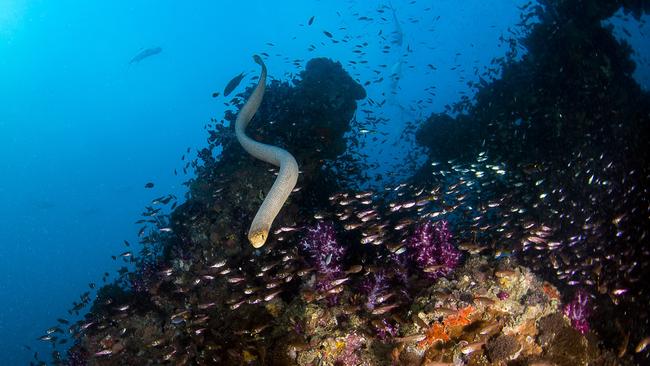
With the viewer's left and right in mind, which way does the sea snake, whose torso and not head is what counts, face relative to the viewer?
facing the viewer

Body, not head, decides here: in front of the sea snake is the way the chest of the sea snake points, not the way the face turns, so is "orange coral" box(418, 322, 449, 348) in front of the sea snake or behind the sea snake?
in front

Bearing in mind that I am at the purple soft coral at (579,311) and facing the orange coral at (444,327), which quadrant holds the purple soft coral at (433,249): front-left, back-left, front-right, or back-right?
front-right

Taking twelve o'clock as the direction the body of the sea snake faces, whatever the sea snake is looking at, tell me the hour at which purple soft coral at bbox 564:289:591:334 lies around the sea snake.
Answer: The purple soft coral is roughly at 10 o'clock from the sea snake.

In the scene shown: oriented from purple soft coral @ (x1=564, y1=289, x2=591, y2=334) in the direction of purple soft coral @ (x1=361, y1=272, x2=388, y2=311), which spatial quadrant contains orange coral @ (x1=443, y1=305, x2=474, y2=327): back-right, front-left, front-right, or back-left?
front-left

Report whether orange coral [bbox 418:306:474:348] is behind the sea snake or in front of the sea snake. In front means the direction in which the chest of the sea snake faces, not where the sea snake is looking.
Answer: in front

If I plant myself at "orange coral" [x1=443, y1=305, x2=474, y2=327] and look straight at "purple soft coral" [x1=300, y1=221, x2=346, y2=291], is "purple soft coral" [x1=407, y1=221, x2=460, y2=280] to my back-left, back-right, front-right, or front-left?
front-right
